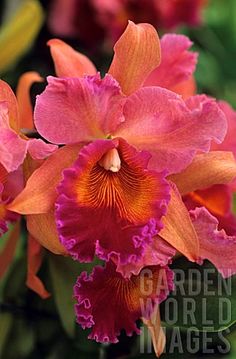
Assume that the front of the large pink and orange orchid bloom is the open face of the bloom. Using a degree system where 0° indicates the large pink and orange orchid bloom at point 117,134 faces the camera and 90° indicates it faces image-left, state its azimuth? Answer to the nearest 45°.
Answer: approximately 0°

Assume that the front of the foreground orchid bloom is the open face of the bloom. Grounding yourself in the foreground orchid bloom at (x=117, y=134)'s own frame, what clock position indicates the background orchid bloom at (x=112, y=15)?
the background orchid bloom at (x=112, y=15) is roughly at 6 o'clock from the foreground orchid bloom at (x=117, y=134).
